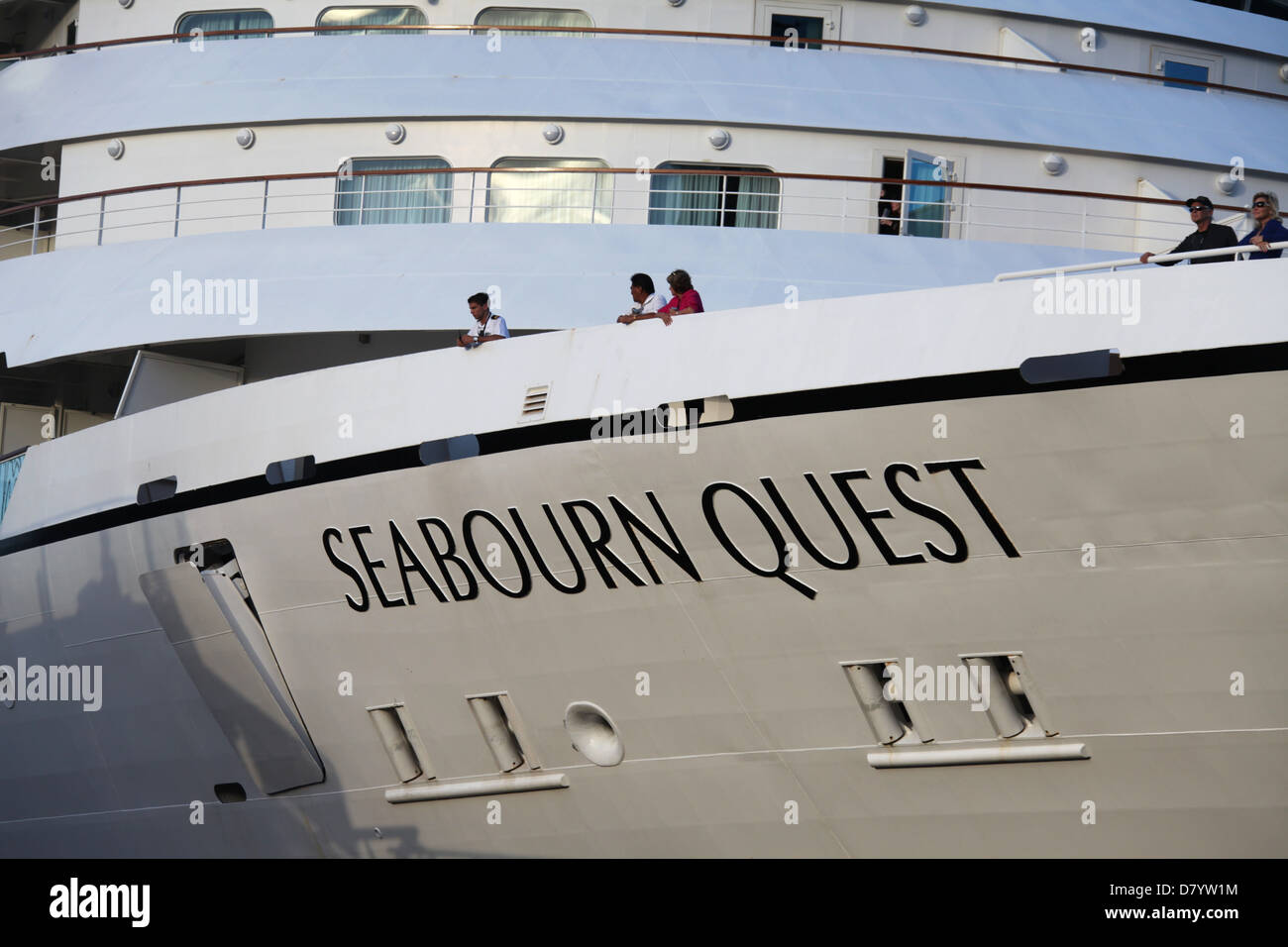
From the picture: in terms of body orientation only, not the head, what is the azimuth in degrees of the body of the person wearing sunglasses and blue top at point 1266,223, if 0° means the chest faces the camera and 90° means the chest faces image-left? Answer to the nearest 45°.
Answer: approximately 45°

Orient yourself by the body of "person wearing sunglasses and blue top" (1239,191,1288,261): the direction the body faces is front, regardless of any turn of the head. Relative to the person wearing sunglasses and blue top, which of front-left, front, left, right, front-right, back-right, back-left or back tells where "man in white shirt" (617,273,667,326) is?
front-right

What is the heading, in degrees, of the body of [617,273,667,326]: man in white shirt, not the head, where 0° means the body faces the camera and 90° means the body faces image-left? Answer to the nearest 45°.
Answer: approximately 45°

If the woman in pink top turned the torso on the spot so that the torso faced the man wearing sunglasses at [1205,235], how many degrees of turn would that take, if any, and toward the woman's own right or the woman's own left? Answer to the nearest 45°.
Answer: approximately 135° to the woman's own left

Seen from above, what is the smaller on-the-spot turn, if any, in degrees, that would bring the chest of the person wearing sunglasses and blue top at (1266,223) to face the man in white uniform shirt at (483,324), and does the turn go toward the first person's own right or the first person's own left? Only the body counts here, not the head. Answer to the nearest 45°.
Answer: approximately 45° to the first person's own right

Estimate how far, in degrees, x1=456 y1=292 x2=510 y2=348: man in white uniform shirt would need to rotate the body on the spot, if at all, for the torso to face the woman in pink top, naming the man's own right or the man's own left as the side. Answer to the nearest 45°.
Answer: approximately 90° to the man's own left

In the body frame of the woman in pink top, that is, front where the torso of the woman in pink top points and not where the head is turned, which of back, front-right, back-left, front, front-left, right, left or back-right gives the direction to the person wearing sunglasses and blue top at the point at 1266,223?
back-left

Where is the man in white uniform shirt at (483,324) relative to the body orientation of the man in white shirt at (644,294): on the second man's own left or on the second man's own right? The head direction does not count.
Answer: on the second man's own right

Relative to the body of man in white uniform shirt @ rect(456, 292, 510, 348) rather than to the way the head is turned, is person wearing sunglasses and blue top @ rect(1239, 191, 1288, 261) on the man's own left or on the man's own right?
on the man's own left

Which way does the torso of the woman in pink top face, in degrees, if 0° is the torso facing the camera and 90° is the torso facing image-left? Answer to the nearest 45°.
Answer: approximately 45°
